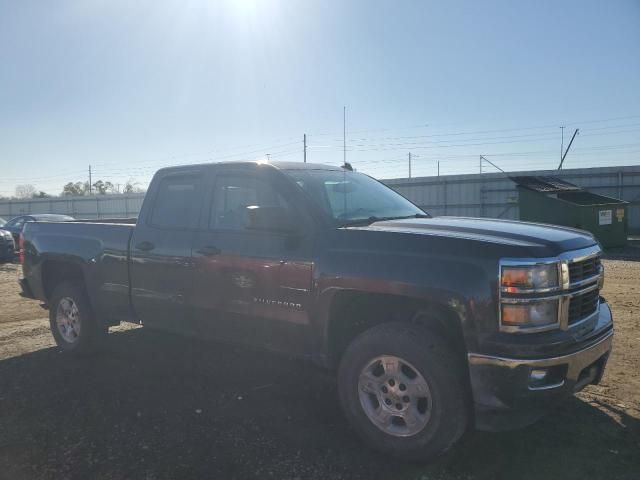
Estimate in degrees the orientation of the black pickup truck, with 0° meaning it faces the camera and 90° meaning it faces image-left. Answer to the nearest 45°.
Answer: approximately 315°

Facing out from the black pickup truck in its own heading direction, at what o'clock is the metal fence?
The metal fence is roughly at 8 o'clock from the black pickup truck.

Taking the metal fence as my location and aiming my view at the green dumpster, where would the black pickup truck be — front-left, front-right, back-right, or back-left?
front-right

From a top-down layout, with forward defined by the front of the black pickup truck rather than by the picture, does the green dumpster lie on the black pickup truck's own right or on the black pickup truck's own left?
on the black pickup truck's own left
